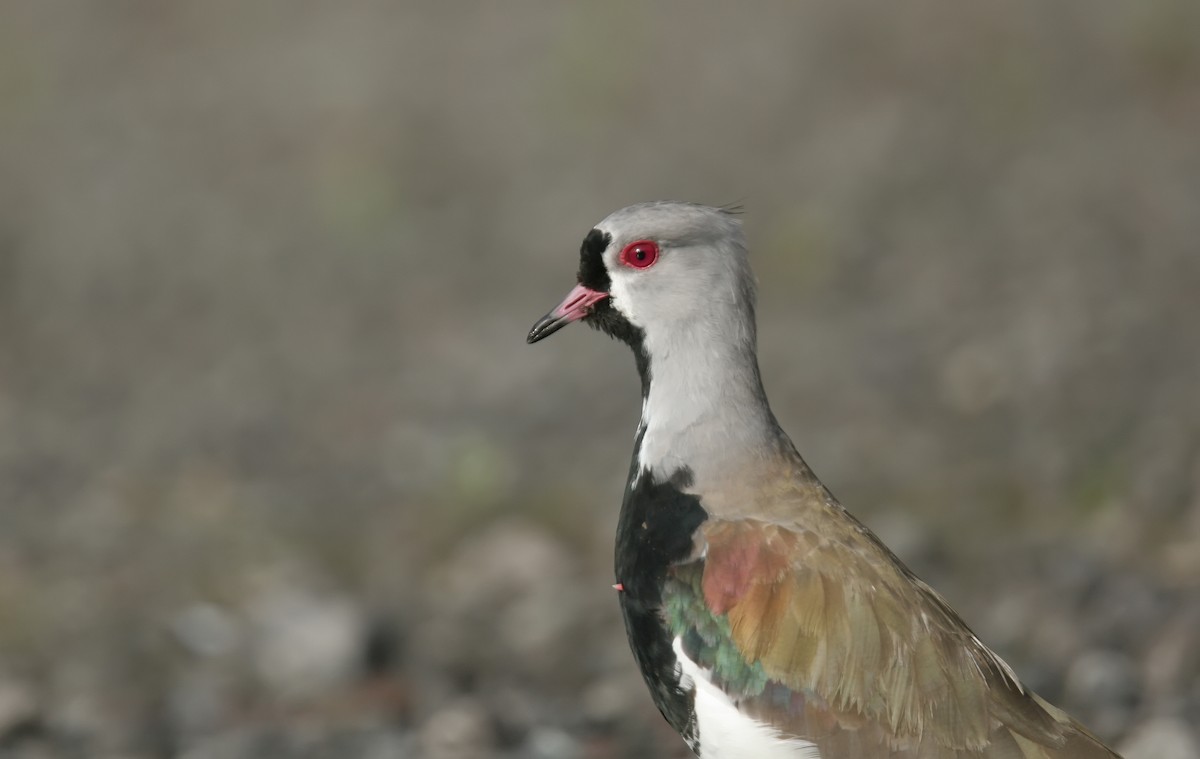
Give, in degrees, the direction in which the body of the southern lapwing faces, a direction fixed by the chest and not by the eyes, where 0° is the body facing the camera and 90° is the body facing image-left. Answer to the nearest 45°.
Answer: approximately 90°

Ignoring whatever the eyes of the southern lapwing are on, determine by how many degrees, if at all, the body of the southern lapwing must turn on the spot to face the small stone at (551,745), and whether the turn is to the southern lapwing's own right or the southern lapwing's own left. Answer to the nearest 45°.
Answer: approximately 45° to the southern lapwing's own right

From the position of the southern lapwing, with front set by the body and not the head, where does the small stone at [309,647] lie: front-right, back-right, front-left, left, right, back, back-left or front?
front-right

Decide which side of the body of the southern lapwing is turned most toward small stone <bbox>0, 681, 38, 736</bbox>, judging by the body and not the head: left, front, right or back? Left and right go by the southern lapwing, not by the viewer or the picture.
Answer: front
